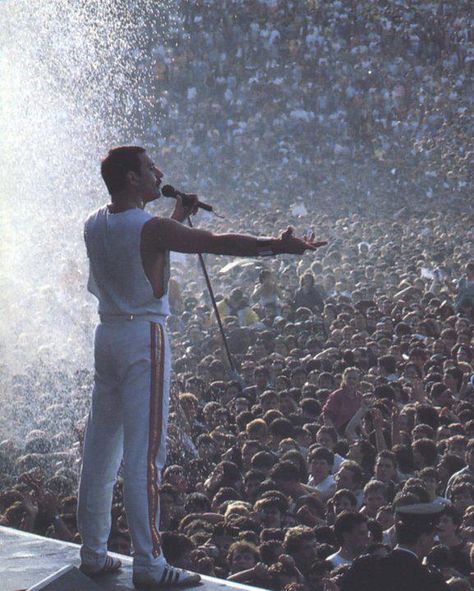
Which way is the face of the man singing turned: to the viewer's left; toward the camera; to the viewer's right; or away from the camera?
to the viewer's right

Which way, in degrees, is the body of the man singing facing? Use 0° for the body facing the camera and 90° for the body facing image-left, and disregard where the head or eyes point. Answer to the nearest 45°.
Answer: approximately 225°
